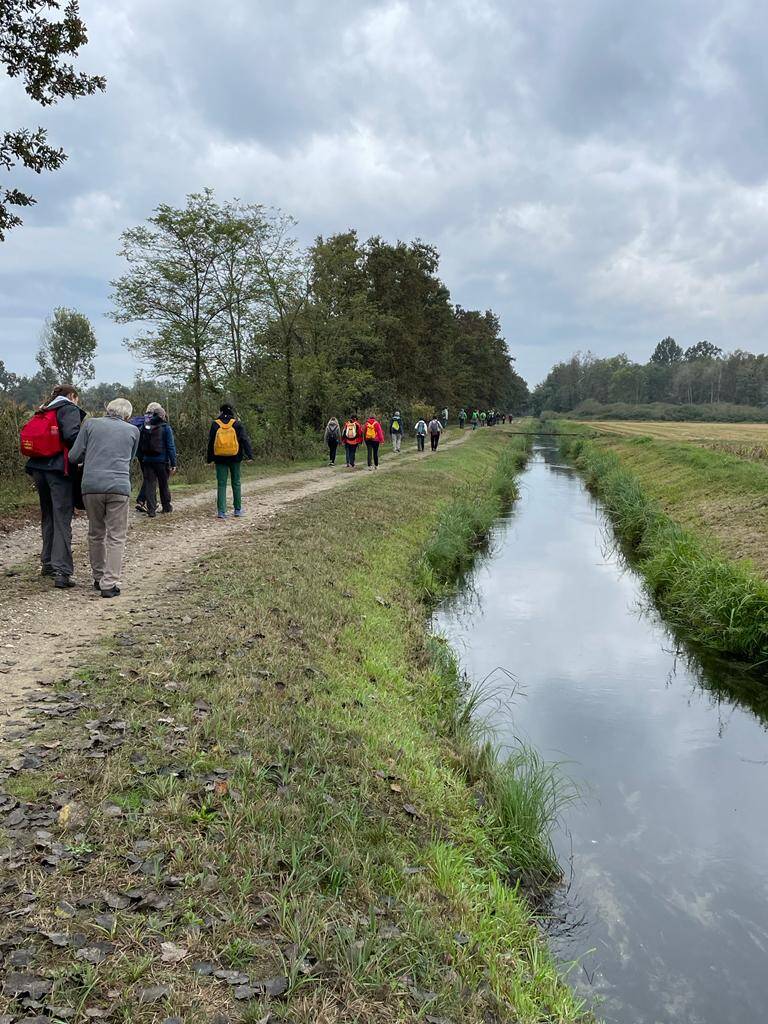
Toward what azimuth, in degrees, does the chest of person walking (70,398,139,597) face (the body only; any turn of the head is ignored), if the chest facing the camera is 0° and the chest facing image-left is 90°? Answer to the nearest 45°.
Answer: approximately 180°

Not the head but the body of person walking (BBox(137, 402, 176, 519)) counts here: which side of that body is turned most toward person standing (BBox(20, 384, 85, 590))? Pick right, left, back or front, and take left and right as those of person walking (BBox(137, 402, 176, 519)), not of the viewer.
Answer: back

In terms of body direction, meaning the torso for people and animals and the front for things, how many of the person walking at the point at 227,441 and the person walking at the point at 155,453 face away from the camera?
2

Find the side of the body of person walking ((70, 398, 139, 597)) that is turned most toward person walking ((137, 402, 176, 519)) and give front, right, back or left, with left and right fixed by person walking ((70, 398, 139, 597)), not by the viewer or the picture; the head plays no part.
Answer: front

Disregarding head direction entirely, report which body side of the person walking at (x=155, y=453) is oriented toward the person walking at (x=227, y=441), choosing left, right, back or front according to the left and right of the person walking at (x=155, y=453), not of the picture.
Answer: right

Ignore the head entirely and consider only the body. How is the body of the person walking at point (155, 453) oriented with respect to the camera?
away from the camera

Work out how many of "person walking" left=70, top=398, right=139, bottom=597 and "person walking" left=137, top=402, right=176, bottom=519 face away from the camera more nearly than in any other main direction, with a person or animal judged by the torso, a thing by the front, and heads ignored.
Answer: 2

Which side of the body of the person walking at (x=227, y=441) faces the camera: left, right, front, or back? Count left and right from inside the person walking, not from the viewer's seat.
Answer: back

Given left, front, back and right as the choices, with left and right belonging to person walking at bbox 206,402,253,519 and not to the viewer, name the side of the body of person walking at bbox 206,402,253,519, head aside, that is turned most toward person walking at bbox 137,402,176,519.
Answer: left
